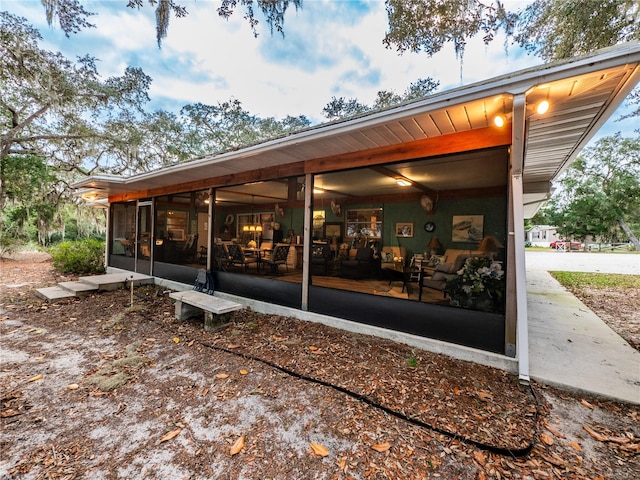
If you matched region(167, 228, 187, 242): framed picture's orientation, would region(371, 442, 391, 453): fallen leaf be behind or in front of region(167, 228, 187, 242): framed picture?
in front

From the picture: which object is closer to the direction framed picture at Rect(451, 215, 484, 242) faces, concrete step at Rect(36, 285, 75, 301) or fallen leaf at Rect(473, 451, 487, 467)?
the fallen leaf

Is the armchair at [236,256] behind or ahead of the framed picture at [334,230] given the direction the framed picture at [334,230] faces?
ahead

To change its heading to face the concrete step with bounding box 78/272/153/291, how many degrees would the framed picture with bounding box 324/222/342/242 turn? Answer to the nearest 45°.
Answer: approximately 45° to its right

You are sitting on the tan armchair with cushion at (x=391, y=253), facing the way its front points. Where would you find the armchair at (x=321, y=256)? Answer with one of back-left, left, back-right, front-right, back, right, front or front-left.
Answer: right

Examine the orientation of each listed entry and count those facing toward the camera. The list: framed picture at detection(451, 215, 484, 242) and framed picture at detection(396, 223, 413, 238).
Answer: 2

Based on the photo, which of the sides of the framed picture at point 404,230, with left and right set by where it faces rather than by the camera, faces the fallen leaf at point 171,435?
front

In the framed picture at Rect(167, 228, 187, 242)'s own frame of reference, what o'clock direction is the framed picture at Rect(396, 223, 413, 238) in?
the framed picture at Rect(396, 223, 413, 238) is roughly at 10 o'clock from the framed picture at Rect(167, 228, 187, 242).

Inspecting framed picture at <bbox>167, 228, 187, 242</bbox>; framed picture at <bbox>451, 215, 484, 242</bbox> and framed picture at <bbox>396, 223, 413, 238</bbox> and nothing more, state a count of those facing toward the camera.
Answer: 3

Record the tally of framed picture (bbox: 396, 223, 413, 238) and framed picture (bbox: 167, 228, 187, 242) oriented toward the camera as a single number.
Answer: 2

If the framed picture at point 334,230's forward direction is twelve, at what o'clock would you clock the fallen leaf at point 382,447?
The fallen leaf is roughly at 12 o'clock from the framed picture.
